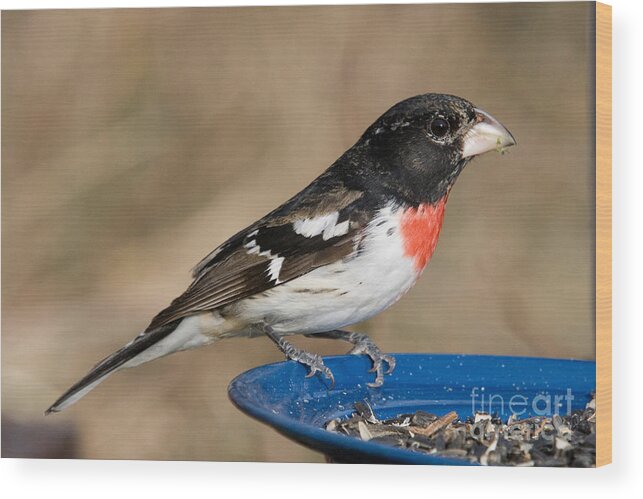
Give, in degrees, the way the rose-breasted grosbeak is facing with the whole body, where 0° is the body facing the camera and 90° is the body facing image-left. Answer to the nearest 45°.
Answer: approximately 270°
